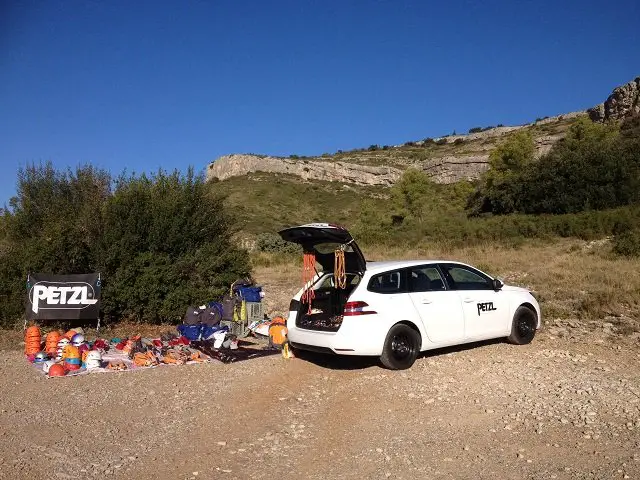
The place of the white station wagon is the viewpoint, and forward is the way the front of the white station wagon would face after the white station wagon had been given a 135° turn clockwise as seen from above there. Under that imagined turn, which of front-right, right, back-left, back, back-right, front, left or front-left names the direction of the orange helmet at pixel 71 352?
right

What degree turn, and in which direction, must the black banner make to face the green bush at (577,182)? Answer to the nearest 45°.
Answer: approximately 135° to its left

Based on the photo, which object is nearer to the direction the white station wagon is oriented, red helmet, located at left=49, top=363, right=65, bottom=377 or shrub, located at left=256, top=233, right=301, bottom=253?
the shrub

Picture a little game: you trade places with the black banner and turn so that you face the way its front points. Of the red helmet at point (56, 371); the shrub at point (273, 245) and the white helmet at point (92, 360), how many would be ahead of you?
2

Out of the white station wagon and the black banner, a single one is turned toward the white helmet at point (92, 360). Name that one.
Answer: the black banner

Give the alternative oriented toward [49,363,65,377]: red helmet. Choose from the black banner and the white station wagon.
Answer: the black banner

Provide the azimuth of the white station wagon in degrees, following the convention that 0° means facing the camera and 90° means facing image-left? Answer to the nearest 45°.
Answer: approximately 225°

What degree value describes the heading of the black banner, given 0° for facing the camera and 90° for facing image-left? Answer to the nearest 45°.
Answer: approximately 0°

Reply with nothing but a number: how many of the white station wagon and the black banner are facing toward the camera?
1
